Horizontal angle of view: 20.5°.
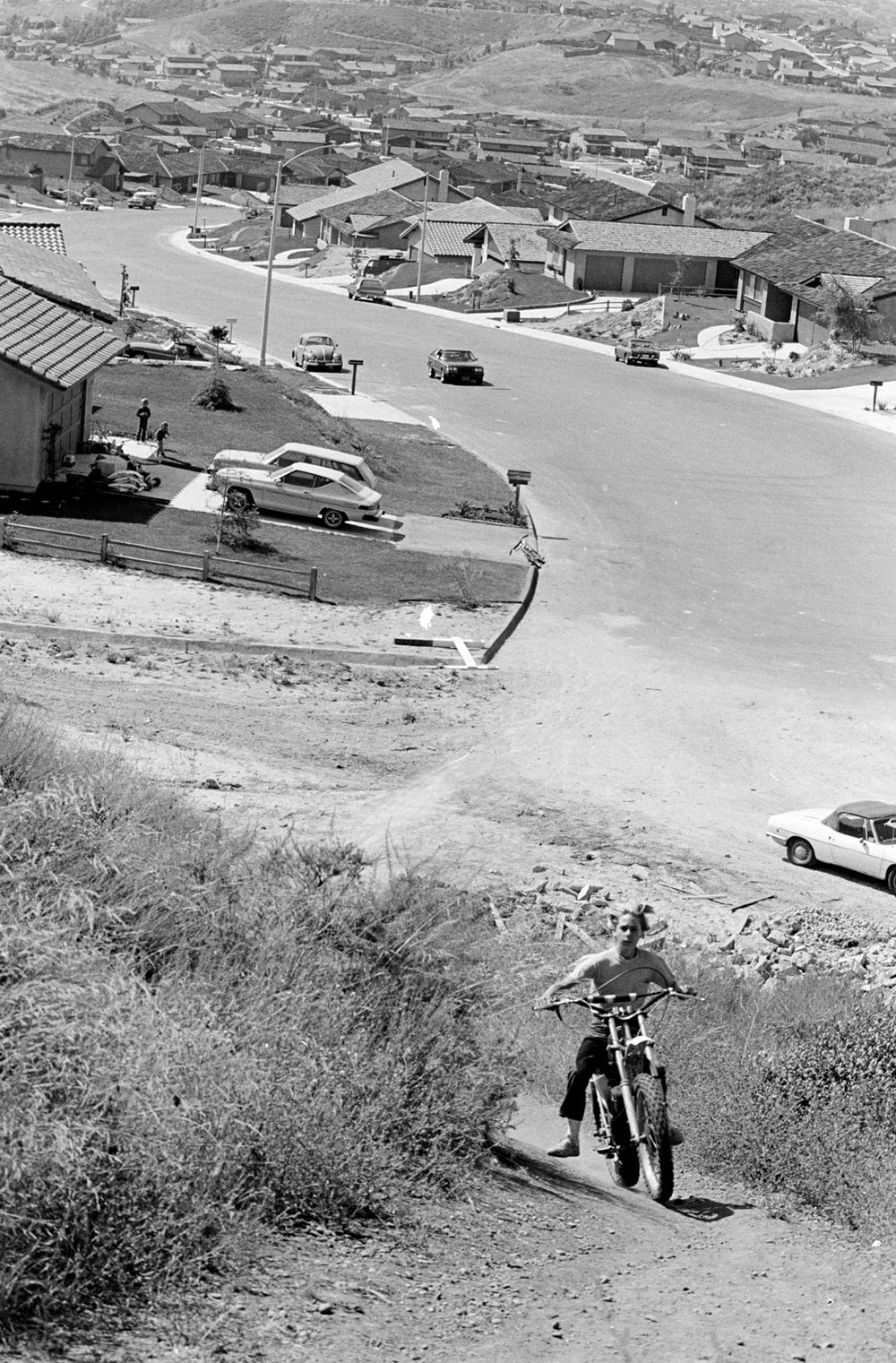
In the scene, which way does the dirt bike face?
toward the camera

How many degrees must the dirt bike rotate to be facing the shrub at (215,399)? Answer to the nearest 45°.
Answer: approximately 180°

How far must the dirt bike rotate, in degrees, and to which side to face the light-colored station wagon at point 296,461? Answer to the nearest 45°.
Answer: approximately 180°
